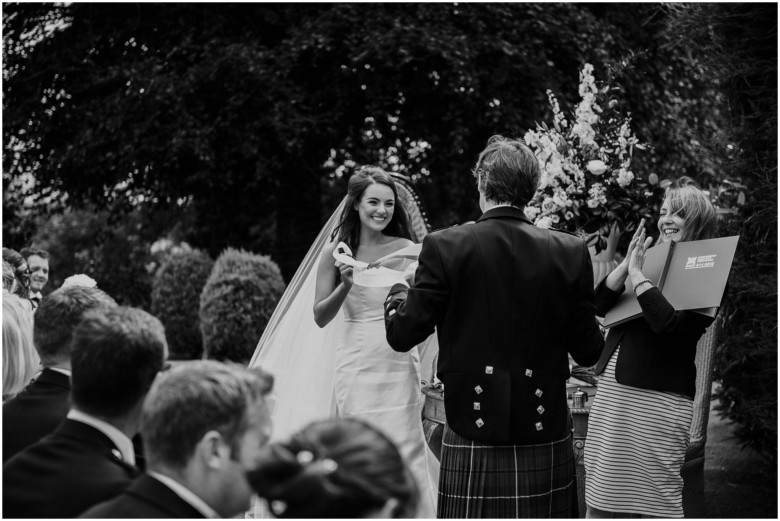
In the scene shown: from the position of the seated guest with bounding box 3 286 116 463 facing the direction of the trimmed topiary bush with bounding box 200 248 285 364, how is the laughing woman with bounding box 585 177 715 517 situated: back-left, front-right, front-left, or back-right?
front-right

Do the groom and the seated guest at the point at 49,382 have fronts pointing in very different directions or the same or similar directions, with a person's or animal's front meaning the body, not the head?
same or similar directions

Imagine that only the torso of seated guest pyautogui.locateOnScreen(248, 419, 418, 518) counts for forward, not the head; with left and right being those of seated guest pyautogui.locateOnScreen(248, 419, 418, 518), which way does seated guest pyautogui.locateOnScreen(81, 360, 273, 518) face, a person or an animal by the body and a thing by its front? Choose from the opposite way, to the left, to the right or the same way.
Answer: the same way

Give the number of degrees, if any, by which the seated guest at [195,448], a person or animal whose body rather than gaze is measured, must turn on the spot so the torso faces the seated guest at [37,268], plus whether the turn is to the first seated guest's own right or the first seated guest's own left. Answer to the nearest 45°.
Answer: approximately 45° to the first seated guest's own left

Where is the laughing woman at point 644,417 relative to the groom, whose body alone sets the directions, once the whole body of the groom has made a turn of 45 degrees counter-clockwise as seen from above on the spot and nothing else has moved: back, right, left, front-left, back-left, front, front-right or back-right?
right

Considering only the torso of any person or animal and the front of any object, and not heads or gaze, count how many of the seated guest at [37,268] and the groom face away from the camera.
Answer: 1

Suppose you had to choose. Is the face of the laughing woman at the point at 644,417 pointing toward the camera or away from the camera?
toward the camera

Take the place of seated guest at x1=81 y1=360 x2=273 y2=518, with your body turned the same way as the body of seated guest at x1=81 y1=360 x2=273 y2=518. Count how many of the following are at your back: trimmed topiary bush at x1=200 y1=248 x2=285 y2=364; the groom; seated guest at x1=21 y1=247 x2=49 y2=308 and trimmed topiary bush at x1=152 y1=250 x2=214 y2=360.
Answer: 0

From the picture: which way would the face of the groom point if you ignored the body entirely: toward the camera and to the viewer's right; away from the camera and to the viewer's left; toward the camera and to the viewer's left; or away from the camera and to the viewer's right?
away from the camera and to the viewer's left

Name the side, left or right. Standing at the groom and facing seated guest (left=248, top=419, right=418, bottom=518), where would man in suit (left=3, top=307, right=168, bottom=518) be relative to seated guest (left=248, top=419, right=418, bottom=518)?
right

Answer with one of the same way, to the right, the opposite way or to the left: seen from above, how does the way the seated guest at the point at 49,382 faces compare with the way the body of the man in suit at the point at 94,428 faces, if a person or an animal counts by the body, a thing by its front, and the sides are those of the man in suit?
the same way

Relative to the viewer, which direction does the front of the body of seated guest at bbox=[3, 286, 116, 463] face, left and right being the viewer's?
facing away from the viewer and to the right of the viewer

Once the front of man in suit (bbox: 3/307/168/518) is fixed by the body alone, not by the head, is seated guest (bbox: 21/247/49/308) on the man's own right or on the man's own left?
on the man's own left

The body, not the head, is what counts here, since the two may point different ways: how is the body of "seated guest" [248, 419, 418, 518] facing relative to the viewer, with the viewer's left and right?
facing away from the viewer and to the right of the viewer

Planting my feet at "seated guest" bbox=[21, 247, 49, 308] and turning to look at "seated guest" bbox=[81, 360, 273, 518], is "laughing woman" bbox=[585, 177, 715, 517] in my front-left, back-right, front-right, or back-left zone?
front-left

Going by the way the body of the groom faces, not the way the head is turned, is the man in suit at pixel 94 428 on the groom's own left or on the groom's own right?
on the groom's own left

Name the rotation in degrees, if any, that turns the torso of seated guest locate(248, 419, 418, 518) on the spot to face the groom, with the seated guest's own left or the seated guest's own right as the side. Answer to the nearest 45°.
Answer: approximately 45° to the seated guest's own left

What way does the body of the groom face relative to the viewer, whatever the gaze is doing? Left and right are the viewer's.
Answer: facing away from the viewer

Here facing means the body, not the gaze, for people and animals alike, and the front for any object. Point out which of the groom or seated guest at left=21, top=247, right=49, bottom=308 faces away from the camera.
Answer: the groom

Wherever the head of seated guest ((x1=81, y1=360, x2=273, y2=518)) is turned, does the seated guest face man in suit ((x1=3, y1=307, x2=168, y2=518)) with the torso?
no

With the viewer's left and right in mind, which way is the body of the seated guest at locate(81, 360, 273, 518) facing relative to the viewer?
facing away from the viewer and to the right of the viewer
